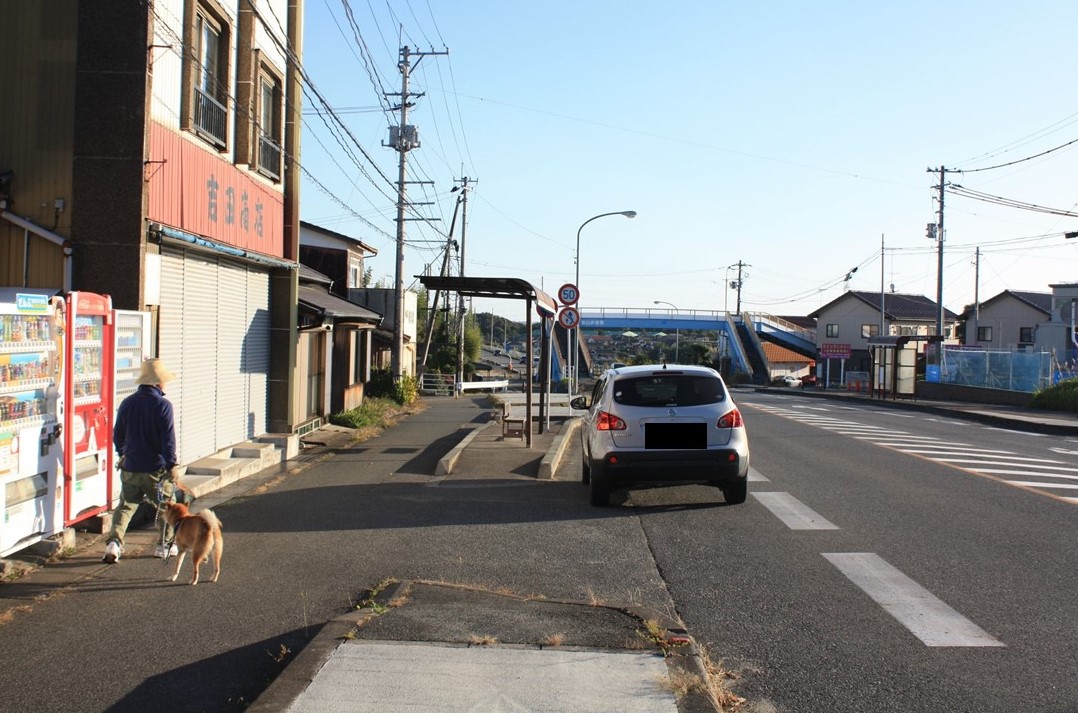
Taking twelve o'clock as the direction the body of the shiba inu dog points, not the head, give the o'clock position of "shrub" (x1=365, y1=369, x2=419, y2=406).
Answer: The shrub is roughly at 2 o'clock from the shiba inu dog.

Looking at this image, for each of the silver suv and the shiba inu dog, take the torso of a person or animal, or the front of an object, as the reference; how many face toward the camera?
0

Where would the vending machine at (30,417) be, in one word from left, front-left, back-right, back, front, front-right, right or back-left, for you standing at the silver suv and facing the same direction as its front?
back-left

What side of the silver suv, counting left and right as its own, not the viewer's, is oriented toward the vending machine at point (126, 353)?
left

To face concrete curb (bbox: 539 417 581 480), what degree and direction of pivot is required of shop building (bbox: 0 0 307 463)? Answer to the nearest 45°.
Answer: approximately 45° to its left

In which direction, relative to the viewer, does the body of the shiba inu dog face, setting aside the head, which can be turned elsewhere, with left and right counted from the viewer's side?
facing away from the viewer and to the left of the viewer

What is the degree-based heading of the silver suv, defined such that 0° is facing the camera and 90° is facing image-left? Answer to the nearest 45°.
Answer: approximately 180°

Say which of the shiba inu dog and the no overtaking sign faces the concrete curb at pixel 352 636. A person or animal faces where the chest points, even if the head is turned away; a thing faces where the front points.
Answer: the no overtaking sign
